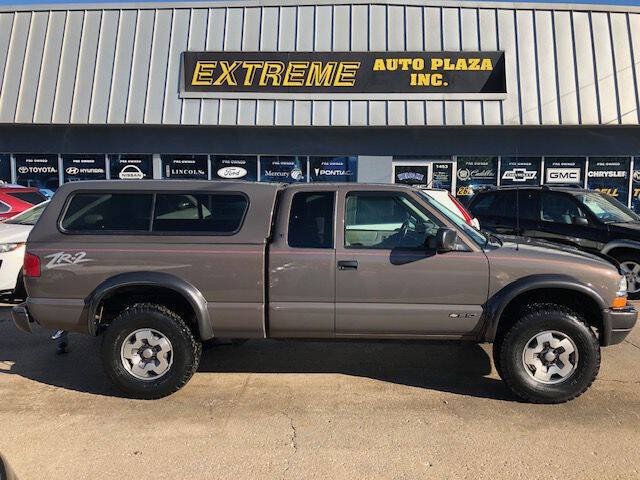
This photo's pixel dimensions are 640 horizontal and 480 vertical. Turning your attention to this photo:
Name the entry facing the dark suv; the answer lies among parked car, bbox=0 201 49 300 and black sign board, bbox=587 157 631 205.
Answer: the black sign board

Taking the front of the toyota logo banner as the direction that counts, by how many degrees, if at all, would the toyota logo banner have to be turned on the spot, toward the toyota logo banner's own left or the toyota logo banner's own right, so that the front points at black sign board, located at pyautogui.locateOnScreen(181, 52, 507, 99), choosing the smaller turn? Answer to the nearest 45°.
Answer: approximately 45° to the toyota logo banner's own left

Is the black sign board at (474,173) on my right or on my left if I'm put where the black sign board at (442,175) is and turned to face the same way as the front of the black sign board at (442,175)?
on my left

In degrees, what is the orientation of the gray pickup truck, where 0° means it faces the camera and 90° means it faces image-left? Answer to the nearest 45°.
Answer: approximately 270°

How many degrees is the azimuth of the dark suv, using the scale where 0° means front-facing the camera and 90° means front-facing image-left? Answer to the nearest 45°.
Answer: approximately 315°
